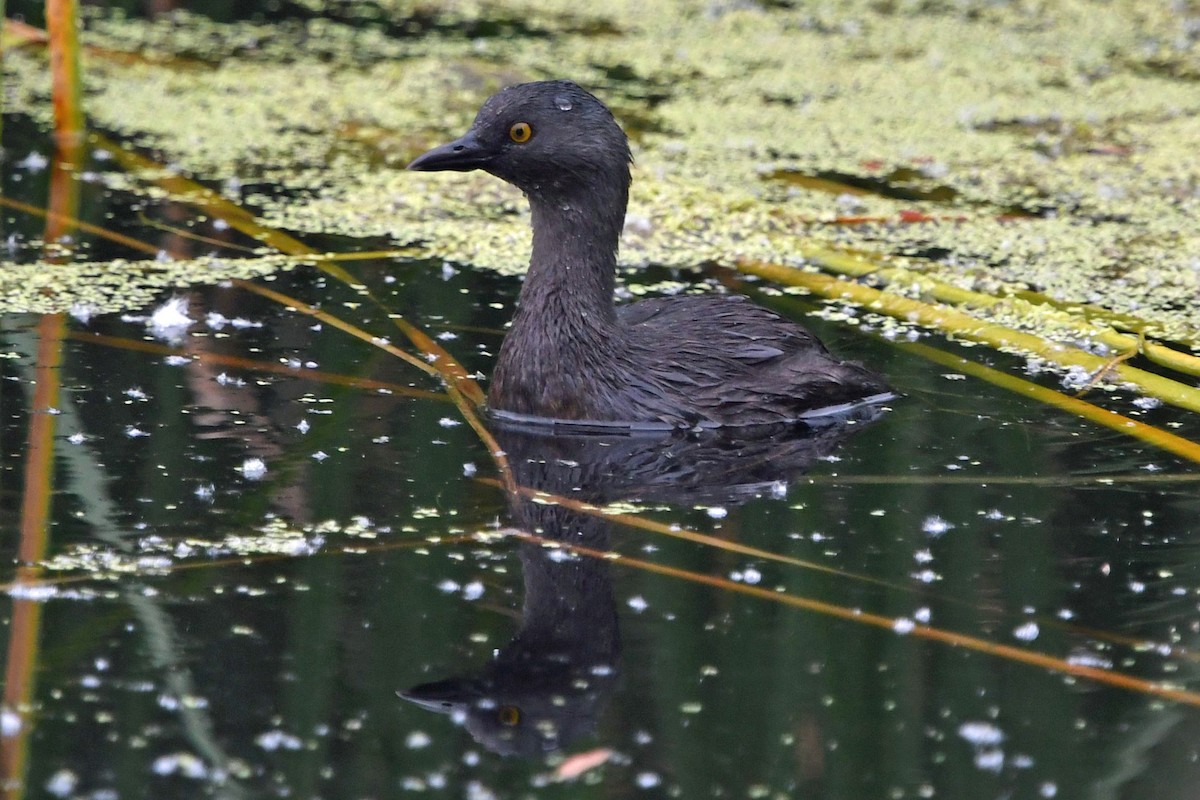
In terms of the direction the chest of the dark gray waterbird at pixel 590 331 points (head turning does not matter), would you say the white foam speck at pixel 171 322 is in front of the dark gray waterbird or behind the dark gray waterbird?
in front

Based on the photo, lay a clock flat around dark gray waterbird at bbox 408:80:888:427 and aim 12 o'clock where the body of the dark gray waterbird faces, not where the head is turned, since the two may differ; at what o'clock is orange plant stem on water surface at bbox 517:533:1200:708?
The orange plant stem on water surface is roughly at 8 o'clock from the dark gray waterbird.

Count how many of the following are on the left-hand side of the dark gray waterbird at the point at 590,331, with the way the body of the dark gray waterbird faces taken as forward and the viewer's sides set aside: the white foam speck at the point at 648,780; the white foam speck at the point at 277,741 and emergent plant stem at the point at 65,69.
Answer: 2

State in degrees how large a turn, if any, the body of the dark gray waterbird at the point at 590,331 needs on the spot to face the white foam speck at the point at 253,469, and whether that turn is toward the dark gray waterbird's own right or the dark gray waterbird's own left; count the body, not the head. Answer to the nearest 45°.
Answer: approximately 45° to the dark gray waterbird's own left

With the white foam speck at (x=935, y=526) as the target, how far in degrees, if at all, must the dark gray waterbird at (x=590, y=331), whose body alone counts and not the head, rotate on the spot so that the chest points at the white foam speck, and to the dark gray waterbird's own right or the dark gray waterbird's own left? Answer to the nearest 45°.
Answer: approximately 135° to the dark gray waterbird's own left

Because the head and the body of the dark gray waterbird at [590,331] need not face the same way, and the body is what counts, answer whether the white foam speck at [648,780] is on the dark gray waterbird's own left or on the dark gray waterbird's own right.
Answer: on the dark gray waterbird's own left

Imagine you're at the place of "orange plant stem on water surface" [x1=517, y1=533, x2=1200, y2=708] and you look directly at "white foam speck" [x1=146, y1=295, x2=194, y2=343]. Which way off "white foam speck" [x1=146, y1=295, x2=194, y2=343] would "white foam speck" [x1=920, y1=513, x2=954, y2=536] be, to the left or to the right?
right

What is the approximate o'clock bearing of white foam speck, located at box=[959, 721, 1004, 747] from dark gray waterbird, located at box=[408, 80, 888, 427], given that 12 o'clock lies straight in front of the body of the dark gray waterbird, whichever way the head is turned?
The white foam speck is roughly at 8 o'clock from the dark gray waterbird.

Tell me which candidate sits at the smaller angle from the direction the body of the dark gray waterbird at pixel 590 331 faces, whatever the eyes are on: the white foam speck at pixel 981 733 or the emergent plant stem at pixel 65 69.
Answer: the emergent plant stem

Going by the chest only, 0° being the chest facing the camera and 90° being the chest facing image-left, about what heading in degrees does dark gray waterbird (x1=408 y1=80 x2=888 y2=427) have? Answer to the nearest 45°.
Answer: approximately 90°

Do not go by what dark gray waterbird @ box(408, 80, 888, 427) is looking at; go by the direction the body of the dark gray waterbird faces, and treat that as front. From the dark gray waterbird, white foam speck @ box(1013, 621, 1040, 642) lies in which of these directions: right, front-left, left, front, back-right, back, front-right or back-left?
back-left

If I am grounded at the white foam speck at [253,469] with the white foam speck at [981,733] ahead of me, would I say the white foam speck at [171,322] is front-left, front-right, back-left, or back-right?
back-left
